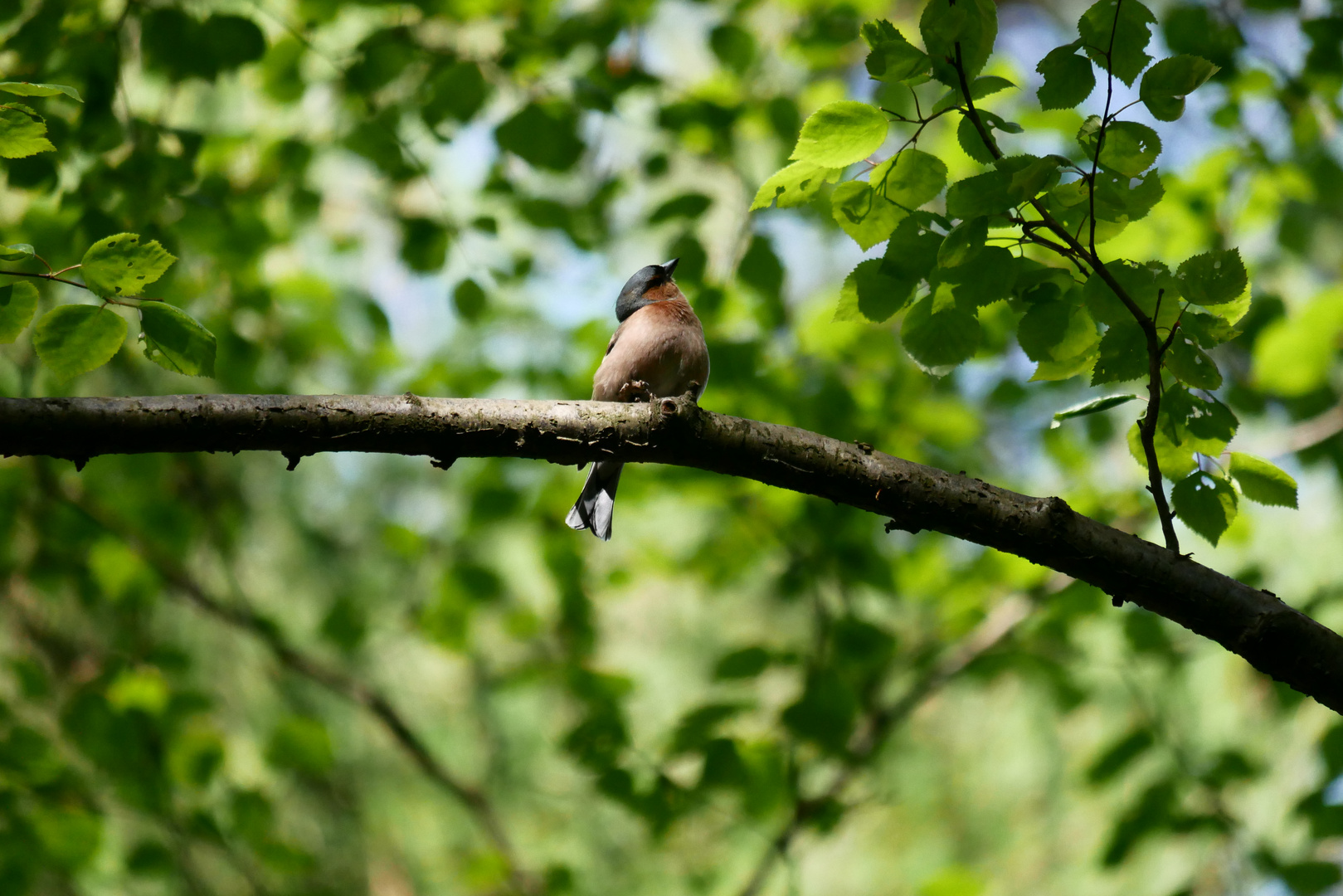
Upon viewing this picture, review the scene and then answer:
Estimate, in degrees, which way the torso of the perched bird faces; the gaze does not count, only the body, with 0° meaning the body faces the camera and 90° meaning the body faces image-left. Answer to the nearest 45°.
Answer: approximately 315°
